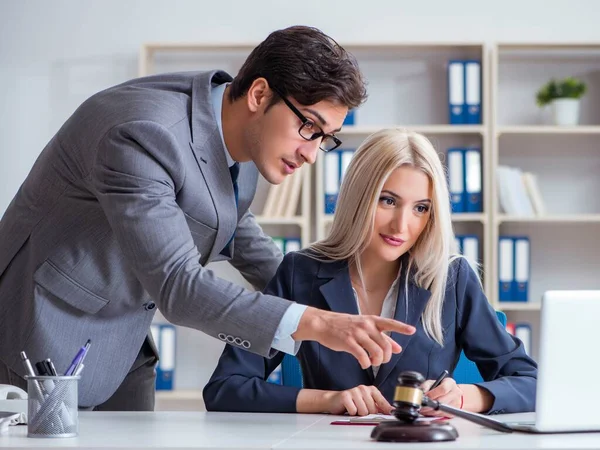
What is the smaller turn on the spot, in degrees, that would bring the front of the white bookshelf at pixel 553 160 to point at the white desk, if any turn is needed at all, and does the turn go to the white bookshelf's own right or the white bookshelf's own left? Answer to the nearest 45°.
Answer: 0° — it already faces it

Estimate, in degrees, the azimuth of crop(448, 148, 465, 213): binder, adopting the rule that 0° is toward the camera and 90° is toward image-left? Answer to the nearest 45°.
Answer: approximately 0°

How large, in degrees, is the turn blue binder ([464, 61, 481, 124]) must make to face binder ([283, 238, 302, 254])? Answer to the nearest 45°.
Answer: approximately 90° to its right

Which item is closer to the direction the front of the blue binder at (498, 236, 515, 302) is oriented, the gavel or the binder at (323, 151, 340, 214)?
the gavel

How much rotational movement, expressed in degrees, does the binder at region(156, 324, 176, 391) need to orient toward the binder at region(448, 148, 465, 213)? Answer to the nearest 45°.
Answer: approximately 90° to its left

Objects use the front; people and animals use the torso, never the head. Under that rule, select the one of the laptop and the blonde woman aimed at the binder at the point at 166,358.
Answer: the laptop

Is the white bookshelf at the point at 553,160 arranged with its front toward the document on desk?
yes
